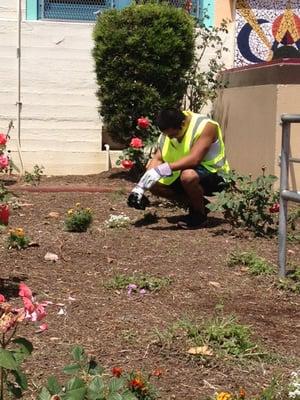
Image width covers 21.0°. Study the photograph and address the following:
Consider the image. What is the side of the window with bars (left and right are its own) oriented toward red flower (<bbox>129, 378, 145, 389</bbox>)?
front

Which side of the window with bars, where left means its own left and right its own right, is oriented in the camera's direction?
front

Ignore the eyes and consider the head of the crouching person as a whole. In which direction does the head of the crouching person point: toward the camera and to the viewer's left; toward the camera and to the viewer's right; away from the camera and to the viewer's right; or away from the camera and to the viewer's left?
toward the camera and to the viewer's left

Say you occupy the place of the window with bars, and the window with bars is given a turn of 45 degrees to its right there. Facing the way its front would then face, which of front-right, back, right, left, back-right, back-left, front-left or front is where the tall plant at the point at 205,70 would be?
left

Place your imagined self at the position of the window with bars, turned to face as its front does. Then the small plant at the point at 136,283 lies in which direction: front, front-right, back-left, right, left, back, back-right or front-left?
front

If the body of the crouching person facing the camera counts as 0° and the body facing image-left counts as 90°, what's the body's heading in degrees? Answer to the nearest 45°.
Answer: approximately 45°

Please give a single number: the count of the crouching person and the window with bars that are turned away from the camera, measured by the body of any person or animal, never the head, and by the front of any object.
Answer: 0

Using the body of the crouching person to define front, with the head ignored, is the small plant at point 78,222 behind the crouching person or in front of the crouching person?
in front

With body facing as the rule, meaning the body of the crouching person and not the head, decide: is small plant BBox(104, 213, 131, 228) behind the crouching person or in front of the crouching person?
in front

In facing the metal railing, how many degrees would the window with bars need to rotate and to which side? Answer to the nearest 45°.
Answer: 0° — it already faces it

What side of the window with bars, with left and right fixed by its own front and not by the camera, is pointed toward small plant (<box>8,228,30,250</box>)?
front
